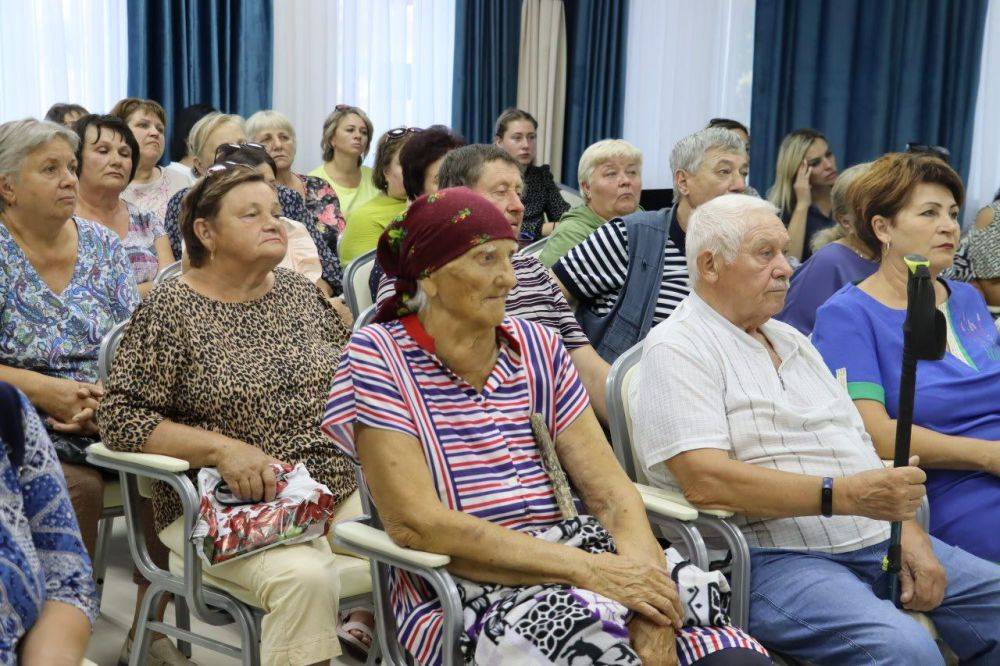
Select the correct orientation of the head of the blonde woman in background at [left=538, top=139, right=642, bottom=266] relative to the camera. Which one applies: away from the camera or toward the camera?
toward the camera

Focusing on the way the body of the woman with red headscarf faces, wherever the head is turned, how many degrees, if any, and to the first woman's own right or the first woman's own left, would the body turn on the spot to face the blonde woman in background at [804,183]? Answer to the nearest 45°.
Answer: approximately 135° to the first woman's own left

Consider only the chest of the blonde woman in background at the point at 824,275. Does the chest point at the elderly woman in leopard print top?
no

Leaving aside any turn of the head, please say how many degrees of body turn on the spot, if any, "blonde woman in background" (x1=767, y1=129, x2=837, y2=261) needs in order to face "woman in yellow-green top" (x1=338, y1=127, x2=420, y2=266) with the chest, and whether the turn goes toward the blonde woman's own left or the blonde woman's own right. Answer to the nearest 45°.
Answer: approximately 90° to the blonde woman's own right

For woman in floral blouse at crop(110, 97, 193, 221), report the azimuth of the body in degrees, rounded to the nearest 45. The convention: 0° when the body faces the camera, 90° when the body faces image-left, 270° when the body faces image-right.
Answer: approximately 315°

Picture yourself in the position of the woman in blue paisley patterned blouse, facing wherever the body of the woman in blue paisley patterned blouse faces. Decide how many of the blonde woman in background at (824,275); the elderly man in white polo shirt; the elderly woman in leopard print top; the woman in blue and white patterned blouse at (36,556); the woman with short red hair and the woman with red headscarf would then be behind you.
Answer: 0

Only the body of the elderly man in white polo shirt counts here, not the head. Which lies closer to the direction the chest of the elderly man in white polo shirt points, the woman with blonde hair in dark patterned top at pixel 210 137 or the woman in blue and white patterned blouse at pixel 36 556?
the woman in blue and white patterned blouse

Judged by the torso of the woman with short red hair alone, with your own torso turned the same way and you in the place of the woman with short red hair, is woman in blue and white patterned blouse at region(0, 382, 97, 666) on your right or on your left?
on your right

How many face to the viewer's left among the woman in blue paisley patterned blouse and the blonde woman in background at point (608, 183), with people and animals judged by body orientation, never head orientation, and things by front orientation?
0

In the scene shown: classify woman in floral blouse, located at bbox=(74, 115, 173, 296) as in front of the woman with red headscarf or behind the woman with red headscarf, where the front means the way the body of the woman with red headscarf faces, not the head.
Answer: behind

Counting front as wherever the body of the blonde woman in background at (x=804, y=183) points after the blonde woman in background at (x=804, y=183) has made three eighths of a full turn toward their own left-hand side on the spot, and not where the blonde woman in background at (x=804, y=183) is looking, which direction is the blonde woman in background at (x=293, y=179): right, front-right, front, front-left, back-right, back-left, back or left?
back-left

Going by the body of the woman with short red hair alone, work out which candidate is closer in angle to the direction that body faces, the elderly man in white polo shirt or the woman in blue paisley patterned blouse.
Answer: the elderly man in white polo shirt
